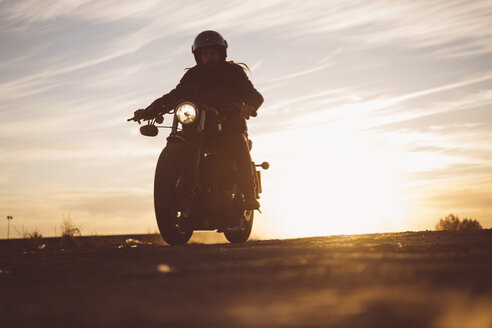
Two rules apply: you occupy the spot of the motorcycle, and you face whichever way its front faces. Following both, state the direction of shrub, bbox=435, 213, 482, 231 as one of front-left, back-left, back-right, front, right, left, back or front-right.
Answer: back

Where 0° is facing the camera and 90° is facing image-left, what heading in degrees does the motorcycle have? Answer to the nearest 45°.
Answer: approximately 45°
